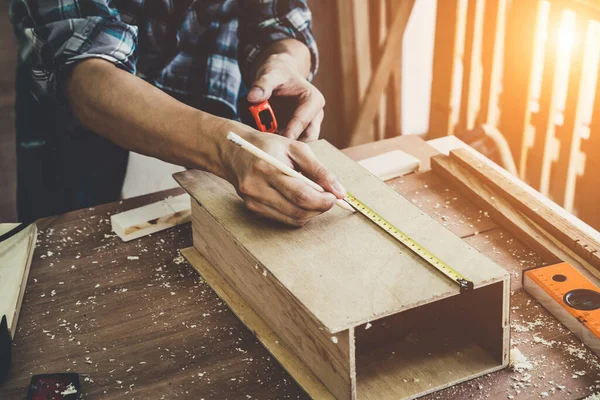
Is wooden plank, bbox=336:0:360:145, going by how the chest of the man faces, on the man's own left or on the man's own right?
on the man's own left

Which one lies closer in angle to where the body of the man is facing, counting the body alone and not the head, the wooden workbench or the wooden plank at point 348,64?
the wooden workbench

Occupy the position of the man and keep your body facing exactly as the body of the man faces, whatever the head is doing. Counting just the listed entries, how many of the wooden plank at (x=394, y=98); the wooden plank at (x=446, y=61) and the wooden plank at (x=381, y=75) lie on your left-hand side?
3

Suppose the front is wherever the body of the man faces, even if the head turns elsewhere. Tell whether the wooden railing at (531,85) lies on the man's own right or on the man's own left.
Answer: on the man's own left

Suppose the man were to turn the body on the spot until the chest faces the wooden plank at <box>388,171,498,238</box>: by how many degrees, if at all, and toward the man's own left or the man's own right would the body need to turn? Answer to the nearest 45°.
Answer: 0° — they already face it

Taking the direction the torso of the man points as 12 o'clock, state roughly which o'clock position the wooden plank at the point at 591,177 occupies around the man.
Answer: The wooden plank is roughly at 10 o'clock from the man.

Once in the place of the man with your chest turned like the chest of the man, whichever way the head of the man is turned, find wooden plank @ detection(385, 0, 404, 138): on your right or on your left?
on your left

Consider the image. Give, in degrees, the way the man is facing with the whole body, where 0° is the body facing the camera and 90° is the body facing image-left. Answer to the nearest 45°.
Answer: approximately 315°

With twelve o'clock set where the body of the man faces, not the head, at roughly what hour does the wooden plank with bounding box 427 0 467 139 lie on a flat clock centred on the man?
The wooden plank is roughly at 9 o'clock from the man.
